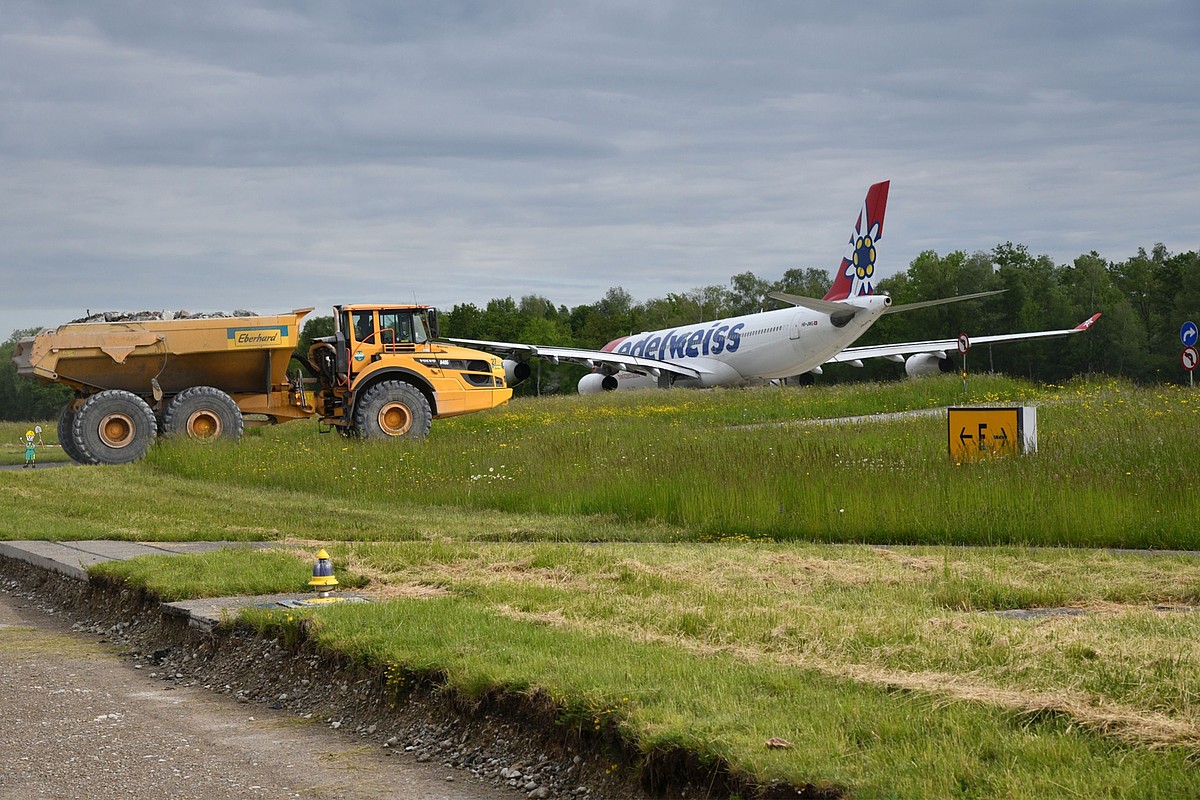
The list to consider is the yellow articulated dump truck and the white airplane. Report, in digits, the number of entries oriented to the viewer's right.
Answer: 1

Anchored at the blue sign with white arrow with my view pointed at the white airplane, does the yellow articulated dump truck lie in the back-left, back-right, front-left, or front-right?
front-left

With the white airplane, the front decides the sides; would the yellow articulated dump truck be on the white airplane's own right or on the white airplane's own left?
on the white airplane's own left

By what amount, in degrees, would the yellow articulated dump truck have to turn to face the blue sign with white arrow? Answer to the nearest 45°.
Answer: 0° — it already faces it

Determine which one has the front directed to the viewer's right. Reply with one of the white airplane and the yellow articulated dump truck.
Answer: the yellow articulated dump truck

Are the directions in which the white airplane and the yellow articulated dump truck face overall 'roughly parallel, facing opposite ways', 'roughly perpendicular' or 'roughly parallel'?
roughly perpendicular

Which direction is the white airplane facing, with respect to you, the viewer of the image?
facing away from the viewer and to the left of the viewer

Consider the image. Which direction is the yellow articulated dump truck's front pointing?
to the viewer's right

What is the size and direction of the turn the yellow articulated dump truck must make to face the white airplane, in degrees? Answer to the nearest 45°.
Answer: approximately 45° to its left
